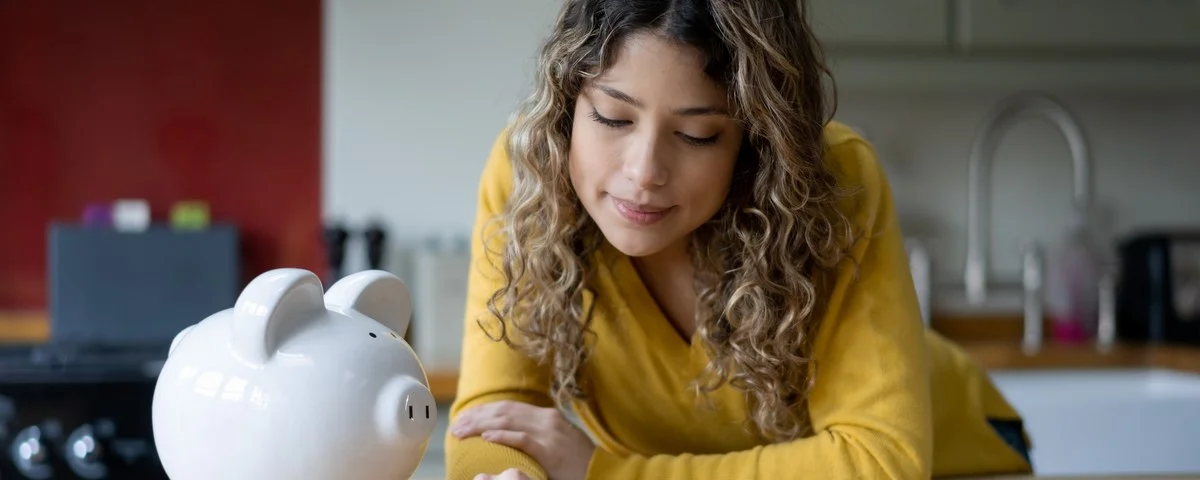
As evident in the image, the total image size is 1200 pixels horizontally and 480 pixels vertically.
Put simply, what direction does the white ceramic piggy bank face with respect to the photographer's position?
facing the viewer and to the right of the viewer

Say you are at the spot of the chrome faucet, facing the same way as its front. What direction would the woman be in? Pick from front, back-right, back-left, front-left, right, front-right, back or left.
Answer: right

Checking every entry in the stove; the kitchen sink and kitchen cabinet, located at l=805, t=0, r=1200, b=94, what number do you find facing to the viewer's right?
0

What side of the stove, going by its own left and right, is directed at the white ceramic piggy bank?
front

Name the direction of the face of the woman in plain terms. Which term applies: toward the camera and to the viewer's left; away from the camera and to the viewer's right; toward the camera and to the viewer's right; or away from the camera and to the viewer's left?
toward the camera and to the viewer's left

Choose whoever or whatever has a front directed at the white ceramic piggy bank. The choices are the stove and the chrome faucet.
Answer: the stove

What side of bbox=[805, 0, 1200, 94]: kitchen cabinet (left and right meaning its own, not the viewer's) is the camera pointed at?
front

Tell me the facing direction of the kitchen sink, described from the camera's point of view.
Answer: facing the viewer

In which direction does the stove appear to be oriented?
toward the camera
